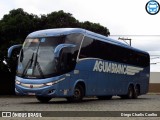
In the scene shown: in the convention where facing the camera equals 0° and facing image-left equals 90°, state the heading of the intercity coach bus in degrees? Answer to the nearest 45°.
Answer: approximately 45°
